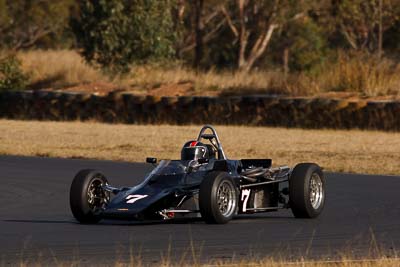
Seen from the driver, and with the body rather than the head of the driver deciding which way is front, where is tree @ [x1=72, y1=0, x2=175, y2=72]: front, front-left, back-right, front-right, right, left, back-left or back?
back-right

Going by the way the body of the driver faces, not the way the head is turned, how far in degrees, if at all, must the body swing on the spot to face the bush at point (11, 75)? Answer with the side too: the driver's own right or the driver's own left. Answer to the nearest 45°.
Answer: approximately 135° to the driver's own right

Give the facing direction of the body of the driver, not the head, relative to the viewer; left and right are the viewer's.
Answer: facing the viewer and to the left of the viewer
